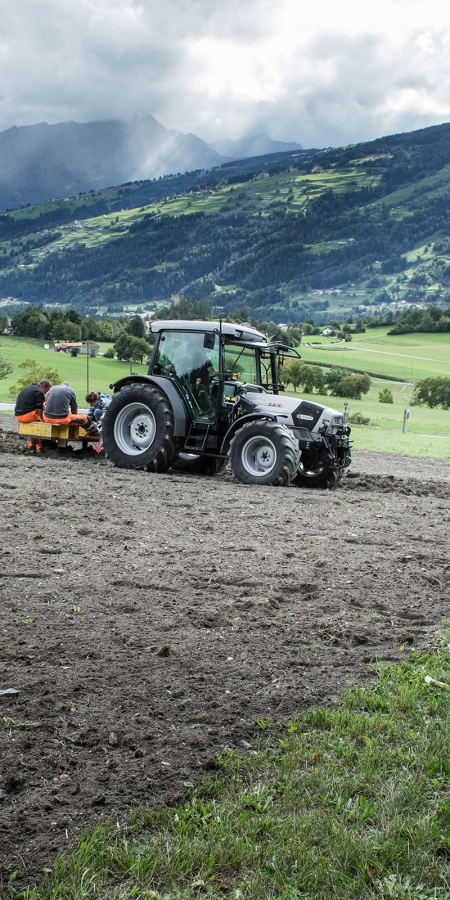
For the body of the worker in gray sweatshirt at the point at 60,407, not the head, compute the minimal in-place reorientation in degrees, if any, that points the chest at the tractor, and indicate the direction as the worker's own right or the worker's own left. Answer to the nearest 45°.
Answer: approximately 90° to the worker's own right

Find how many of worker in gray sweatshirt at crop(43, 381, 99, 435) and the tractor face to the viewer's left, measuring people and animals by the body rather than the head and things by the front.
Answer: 0

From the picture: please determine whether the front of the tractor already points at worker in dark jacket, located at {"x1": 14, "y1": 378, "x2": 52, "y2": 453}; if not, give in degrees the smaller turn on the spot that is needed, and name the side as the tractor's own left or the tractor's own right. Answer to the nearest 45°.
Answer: approximately 180°

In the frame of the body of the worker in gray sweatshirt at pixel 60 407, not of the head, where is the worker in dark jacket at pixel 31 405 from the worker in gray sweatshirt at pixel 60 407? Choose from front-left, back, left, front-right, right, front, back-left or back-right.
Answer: left

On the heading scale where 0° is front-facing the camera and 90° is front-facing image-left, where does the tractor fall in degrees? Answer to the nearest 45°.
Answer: approximately 315°

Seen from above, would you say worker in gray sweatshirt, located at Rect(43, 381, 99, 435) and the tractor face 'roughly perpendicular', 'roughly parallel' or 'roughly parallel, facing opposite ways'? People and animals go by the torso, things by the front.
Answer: roughly perpendicular

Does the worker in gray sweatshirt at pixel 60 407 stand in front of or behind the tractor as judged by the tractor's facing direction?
behind
